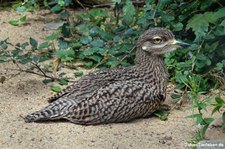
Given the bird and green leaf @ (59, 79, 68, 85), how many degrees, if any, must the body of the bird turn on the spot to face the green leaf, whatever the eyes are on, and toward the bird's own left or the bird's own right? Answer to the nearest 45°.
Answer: approximately 135° to the bird's own left

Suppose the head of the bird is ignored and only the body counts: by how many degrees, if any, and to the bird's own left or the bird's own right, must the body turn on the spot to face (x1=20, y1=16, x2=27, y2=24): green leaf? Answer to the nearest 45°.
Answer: approximately 135° to the bird's own left

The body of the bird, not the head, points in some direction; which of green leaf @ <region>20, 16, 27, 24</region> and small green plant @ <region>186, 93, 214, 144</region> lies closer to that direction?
the small green plant

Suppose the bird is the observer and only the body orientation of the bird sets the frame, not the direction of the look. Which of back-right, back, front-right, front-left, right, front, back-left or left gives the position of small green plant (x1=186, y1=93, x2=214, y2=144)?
front-right

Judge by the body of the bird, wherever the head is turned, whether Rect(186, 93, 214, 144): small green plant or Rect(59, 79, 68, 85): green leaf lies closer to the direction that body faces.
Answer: the small green plant

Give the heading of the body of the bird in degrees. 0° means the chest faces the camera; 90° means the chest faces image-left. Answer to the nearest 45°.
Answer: approximately 270°
